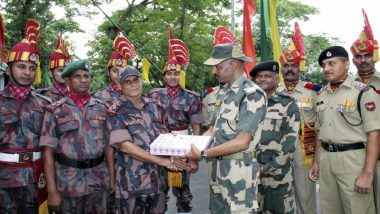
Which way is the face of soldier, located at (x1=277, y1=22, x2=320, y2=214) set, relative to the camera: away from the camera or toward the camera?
toward the camera

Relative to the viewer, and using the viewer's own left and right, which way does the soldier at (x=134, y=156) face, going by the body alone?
facing the viewer and to the right of the viewer

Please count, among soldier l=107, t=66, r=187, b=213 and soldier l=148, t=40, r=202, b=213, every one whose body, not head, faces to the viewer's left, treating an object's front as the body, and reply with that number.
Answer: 0

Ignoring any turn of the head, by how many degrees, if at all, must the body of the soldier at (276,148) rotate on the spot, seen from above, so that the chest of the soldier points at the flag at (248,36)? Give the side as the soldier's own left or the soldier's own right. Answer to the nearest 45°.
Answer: approximately 135° to the soldier's own right

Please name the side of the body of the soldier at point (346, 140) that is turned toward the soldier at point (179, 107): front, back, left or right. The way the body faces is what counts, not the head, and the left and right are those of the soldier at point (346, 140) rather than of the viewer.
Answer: right

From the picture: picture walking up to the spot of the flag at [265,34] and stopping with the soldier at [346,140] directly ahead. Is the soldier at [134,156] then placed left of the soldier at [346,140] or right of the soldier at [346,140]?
right

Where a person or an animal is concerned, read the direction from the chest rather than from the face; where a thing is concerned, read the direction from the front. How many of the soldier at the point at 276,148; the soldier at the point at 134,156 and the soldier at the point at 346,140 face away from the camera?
0

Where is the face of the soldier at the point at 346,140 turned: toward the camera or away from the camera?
toward the camera

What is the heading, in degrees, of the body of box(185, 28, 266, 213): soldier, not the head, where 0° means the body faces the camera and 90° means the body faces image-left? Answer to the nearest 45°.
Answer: approximately 45°

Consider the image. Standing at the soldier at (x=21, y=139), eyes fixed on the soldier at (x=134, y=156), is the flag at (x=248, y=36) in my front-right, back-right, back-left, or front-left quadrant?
front-left

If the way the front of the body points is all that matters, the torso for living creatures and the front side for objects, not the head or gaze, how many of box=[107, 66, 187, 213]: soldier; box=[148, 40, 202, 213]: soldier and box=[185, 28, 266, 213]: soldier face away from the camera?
0

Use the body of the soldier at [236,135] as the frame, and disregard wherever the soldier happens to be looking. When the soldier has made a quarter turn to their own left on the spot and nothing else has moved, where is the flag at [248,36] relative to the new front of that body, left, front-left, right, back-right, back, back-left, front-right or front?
back-left

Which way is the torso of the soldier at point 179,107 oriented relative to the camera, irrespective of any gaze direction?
toward the camera

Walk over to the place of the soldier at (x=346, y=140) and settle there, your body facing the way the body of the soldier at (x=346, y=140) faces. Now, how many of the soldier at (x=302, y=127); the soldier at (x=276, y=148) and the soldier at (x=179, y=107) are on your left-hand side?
0
